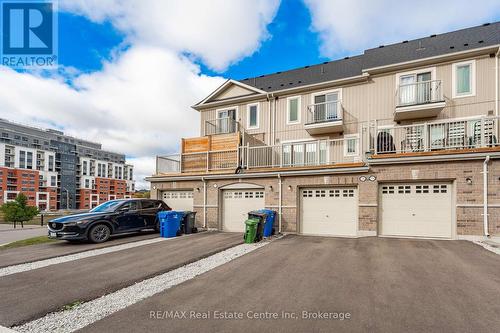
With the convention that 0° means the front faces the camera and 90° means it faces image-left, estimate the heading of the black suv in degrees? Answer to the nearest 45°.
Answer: approximately 45°
